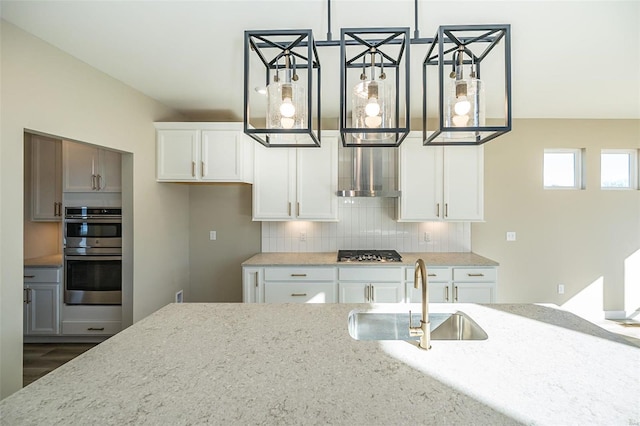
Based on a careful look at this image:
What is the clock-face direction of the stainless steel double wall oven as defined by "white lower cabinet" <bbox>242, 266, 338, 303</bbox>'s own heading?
The stainless steel double wall oven is roughly at 3 o'clock from the white lower cabinet.

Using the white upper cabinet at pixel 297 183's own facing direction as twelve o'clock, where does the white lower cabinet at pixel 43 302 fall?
The white lower cabinet is roughly at 3 o'clock from the white upper cabinet.

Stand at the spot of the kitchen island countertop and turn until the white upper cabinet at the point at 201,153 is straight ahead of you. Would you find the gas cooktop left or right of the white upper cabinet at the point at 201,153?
right

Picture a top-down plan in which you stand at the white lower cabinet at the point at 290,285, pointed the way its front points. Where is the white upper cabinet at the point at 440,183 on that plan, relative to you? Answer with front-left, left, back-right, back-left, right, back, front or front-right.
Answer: left

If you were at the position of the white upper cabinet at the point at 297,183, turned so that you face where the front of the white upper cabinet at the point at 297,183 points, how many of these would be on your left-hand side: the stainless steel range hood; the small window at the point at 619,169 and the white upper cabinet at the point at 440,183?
3

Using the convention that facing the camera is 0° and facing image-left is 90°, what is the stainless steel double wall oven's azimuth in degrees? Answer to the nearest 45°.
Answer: approximately 0°

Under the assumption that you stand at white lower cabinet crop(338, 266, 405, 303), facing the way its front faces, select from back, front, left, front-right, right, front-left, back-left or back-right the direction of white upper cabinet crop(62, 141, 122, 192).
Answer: right

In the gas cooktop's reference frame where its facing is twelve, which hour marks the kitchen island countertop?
The kitchen island countertop is roughly at 12 o'clock from the gas cooktop.

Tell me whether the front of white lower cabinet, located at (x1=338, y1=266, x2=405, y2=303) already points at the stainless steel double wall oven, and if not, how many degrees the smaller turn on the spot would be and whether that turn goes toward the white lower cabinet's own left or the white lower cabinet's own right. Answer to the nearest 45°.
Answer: approximately 90° to the white lower cabinet's own right

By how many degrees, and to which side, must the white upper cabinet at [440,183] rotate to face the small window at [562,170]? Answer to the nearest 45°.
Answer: approximately 135° to its left
